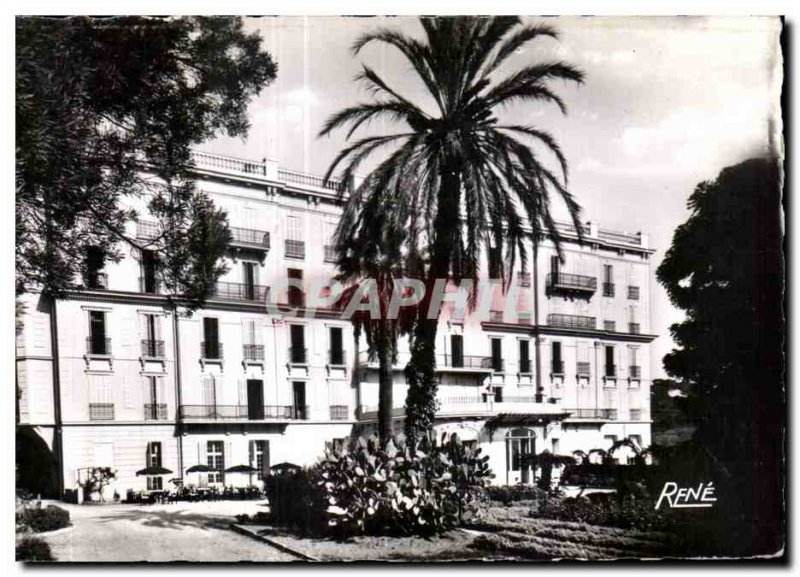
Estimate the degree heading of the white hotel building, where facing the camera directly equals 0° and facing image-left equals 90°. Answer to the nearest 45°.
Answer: approximately 315°

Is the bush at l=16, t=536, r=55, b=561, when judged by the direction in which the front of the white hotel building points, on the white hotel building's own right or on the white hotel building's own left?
on the white hotel building's own right

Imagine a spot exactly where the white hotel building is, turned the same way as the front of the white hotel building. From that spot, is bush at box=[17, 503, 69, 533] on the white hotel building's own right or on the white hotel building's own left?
on the white hotel building's own right

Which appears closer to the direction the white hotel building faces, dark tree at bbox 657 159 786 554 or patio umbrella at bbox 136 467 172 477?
the dark tree
